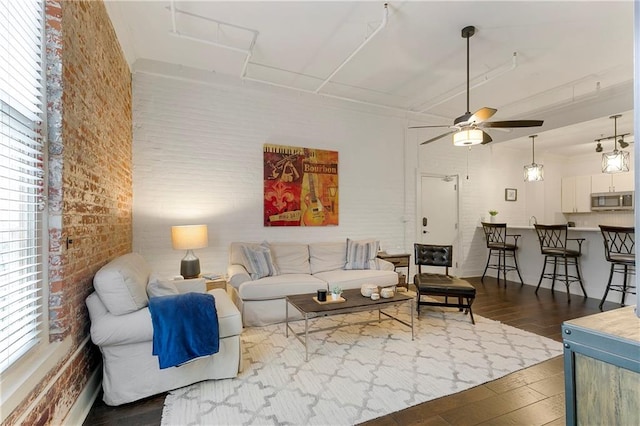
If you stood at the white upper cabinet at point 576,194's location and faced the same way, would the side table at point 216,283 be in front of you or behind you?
in front

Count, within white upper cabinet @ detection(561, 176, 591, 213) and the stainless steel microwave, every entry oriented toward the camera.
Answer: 2

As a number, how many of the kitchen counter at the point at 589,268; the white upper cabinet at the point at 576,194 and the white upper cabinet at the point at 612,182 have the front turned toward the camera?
3

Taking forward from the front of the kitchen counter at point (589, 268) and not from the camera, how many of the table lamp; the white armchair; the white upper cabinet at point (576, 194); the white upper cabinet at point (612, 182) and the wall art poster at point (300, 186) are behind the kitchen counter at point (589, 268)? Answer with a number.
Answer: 2

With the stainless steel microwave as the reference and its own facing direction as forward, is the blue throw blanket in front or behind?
in front

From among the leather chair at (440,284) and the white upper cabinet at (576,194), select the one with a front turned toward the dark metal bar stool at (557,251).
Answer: the white upper cabinet

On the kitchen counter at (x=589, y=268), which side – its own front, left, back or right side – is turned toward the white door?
right

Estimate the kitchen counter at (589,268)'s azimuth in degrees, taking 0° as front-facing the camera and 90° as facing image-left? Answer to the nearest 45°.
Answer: approximately 0°

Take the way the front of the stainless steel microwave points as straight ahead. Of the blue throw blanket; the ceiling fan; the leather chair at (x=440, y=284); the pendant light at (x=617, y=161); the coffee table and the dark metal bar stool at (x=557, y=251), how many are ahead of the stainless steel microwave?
6

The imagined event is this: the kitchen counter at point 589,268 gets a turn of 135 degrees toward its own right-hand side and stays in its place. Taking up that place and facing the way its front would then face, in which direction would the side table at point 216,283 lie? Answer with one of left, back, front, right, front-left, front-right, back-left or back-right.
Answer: left
